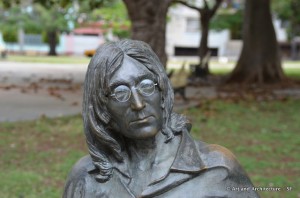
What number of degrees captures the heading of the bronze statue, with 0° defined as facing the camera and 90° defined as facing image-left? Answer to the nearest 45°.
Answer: approximately 0°
